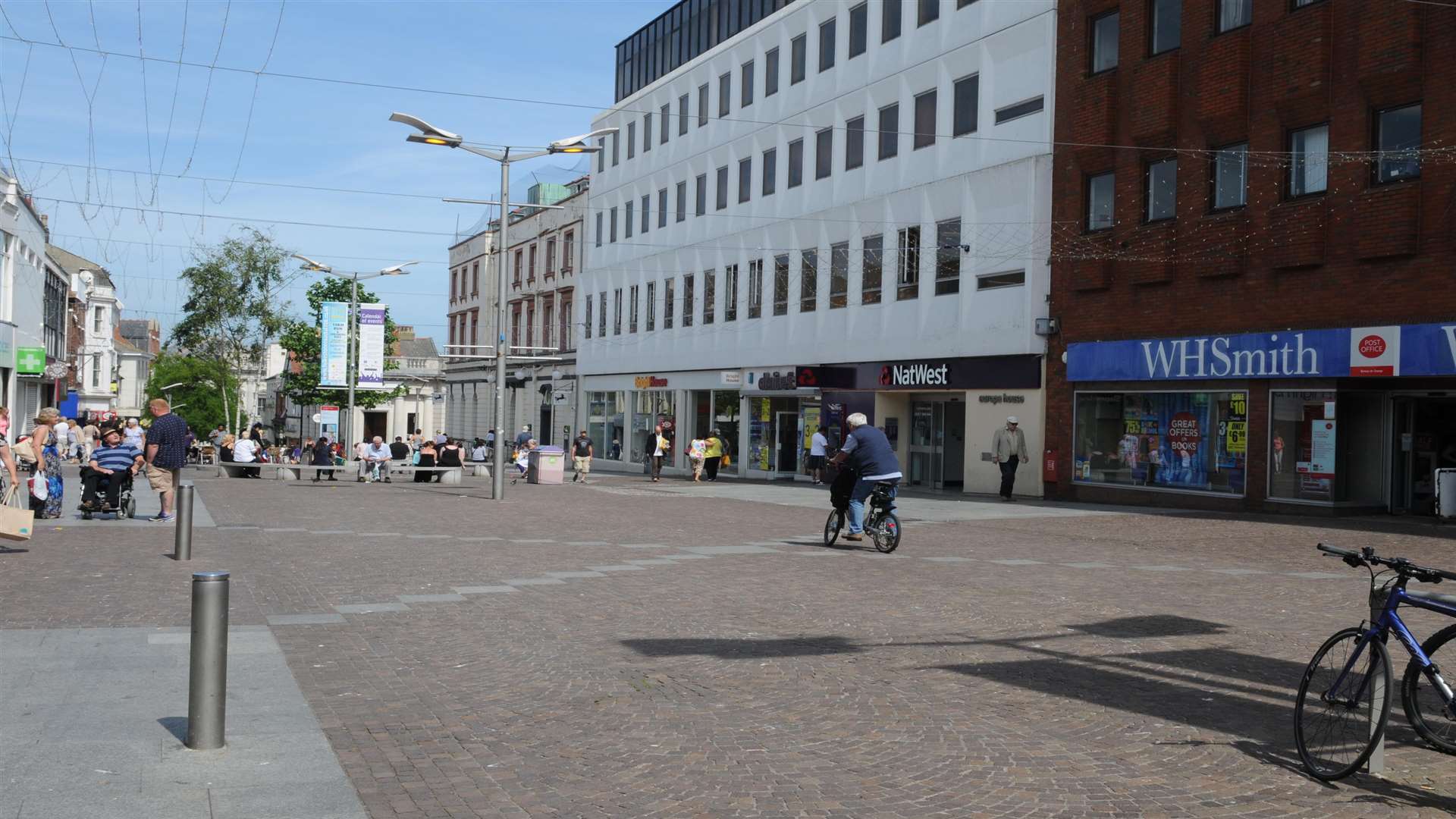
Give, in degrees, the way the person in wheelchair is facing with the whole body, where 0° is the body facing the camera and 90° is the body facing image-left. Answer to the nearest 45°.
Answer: approximately 45°

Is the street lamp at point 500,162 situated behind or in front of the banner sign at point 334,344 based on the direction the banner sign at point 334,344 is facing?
in front

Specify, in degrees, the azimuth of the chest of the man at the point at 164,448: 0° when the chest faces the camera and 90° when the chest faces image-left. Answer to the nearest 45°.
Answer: approximately 135°

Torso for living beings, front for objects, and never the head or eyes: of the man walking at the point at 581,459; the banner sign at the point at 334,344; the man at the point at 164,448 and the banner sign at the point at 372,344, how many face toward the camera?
3

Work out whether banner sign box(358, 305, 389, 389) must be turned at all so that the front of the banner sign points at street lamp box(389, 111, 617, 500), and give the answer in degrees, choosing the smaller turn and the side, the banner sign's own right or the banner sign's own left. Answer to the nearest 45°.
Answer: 0° — it already faces it

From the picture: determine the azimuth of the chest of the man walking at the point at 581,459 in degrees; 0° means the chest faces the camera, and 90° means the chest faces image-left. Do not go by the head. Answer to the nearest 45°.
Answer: approximately 0°

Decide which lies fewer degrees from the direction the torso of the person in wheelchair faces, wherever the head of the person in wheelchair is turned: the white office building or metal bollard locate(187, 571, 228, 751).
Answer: the metal bollard

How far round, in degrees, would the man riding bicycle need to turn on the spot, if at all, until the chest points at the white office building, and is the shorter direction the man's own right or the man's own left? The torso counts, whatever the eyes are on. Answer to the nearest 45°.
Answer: approximately 45° to the man's own right

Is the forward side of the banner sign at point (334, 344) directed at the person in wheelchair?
yes

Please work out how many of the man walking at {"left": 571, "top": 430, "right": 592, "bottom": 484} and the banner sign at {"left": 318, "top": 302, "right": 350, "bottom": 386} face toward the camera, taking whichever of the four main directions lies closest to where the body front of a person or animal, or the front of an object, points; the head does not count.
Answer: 2

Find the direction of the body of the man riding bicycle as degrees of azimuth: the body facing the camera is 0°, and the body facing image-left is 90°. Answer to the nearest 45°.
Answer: approximately 135°

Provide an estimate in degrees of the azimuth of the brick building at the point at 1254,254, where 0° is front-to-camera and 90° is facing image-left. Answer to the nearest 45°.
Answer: approximately 45°
